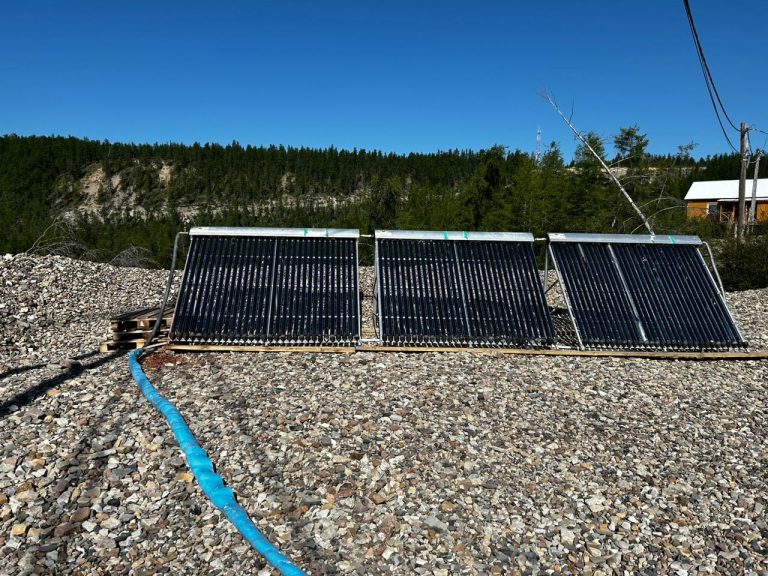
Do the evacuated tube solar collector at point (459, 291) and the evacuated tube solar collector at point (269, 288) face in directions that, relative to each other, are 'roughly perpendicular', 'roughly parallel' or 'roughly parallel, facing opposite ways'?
roughly parallel

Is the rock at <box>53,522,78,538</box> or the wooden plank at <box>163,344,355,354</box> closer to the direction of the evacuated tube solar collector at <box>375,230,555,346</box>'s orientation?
the rock

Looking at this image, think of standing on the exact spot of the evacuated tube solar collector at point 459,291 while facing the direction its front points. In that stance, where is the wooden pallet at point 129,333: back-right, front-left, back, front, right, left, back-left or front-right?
right

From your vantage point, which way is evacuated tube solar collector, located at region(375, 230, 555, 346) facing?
toward the camera

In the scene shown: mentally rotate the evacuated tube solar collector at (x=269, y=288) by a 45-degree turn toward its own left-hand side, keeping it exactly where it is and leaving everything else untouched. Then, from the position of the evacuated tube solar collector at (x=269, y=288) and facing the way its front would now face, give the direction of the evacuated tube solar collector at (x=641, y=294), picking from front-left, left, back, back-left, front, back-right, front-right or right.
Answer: front-left

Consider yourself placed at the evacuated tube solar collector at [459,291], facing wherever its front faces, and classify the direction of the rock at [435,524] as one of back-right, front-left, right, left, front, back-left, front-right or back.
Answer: front

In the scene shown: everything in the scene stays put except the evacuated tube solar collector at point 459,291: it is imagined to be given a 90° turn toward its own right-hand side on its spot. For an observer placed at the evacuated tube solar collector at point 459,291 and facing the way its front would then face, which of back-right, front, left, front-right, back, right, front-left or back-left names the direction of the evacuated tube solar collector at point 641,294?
back

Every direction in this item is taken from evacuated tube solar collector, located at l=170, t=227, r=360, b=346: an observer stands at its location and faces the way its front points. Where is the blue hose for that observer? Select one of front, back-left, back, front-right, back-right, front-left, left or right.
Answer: front

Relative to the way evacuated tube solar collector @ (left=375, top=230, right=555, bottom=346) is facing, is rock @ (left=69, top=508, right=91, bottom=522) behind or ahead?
ahead

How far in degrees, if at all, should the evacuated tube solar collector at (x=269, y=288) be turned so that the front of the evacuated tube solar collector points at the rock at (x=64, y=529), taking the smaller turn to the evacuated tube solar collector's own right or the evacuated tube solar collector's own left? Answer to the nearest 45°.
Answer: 0° — it already faces it

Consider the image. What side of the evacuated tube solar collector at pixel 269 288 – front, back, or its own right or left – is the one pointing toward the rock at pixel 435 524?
front

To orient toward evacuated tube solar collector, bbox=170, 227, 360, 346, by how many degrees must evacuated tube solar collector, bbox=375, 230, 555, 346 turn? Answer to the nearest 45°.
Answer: approximately 90° to its right

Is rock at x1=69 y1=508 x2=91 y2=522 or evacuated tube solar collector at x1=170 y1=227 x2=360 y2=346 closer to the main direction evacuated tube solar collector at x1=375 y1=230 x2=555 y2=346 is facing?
the rock

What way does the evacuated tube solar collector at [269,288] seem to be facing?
toward the camera

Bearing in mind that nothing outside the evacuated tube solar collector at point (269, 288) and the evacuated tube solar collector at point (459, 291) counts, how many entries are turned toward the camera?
2

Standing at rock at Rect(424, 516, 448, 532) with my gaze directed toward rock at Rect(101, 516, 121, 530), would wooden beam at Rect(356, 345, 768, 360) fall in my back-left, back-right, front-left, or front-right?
back-right
